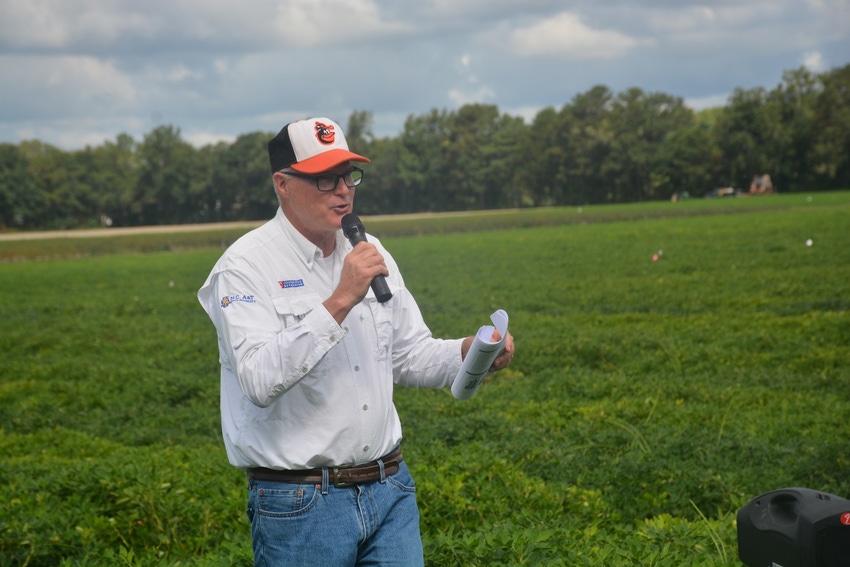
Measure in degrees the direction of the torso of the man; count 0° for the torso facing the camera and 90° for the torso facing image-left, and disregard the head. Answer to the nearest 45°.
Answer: approximately 315°
